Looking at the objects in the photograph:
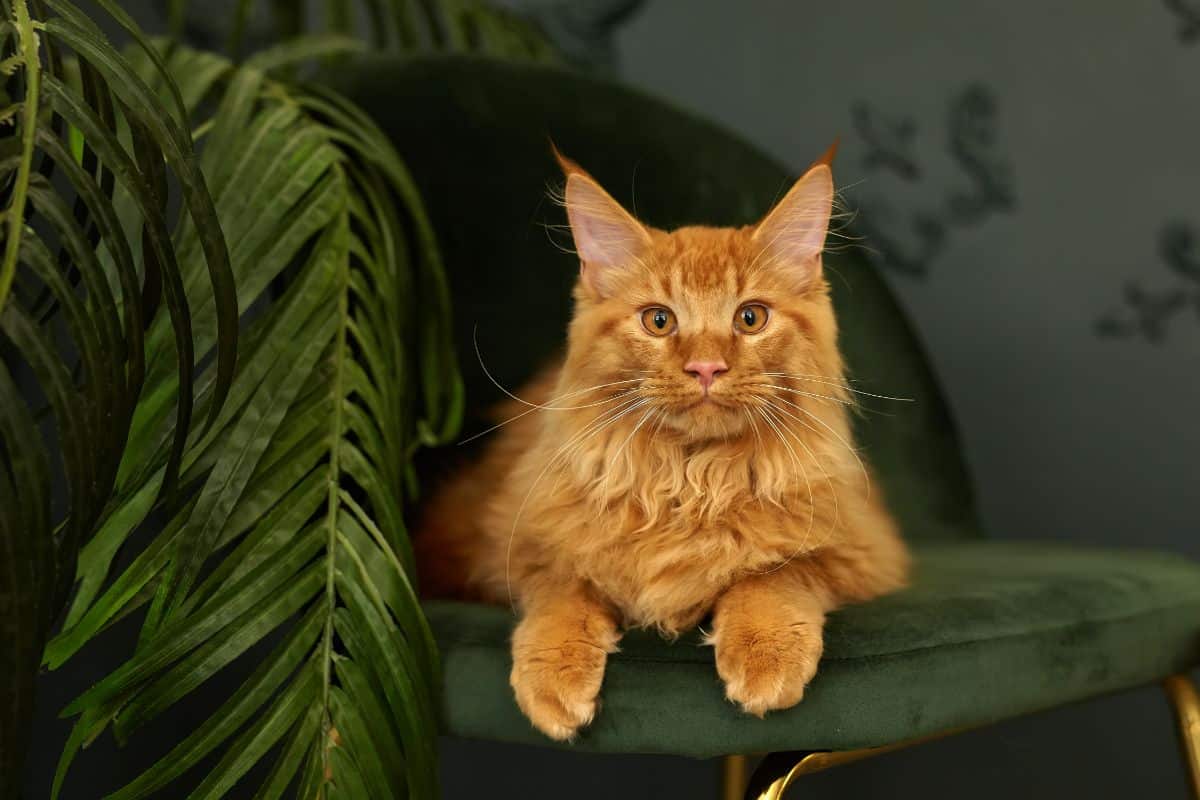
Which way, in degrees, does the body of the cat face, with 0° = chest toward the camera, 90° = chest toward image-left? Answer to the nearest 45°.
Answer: approximately 0°

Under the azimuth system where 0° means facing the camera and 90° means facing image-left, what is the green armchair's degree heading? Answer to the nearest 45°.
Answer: approximately 315°
